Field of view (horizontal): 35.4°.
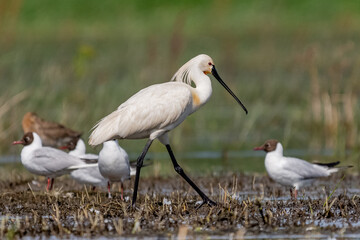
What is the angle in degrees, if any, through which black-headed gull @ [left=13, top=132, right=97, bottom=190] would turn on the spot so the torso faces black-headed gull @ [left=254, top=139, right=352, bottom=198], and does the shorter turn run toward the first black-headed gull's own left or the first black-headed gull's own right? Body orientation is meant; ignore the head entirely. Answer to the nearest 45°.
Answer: approximately 180°

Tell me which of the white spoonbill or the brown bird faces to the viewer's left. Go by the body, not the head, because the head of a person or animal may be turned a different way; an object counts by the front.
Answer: the brown bird

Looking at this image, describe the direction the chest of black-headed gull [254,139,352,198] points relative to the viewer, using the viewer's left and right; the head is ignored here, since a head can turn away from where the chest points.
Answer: facing to the left of the viewer

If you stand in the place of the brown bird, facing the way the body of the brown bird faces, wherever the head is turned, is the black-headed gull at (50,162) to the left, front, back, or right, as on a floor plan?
left

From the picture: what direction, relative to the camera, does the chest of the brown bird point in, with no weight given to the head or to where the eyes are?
to the viewer's left

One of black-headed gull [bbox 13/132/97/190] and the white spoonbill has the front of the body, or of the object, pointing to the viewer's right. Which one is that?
the white spoonbill

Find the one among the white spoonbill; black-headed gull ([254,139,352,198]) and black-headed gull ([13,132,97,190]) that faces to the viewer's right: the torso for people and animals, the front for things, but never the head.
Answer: the white spoonbill

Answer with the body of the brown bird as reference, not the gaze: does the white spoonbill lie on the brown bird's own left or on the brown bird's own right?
on the brown bird's own left

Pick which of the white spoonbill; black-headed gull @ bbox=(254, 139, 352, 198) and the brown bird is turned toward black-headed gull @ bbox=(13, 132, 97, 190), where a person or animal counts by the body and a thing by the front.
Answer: black-headed gull @ bbox=(254, 139, 352, 198)

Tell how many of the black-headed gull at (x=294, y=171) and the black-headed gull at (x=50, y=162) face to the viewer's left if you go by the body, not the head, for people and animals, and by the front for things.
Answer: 2

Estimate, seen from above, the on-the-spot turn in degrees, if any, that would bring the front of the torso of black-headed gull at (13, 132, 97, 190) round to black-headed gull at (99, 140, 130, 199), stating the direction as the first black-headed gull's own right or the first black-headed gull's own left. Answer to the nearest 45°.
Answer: approximately 135° to the first black-headed gull's own left

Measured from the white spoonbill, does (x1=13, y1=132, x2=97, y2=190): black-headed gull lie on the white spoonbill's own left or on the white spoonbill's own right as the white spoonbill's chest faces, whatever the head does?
on the white spoonbill's own left

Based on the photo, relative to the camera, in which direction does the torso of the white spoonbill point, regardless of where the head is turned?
to the viewer's right

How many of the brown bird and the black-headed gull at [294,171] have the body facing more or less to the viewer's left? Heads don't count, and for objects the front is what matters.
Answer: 2

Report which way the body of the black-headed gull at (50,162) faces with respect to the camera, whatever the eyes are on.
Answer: to the viewer's left

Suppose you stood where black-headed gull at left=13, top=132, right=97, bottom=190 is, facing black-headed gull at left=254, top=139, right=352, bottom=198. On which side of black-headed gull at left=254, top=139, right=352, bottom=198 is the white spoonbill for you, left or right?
right
